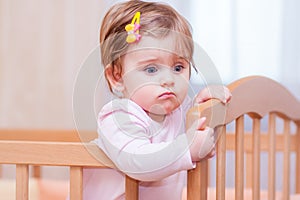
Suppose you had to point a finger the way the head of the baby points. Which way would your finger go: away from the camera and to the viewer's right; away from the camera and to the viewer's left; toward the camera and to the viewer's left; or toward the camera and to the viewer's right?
toward the camera and to the viewer's right

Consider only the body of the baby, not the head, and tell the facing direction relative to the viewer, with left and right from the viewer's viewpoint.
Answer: facing the viewer and to the right of the viewer
